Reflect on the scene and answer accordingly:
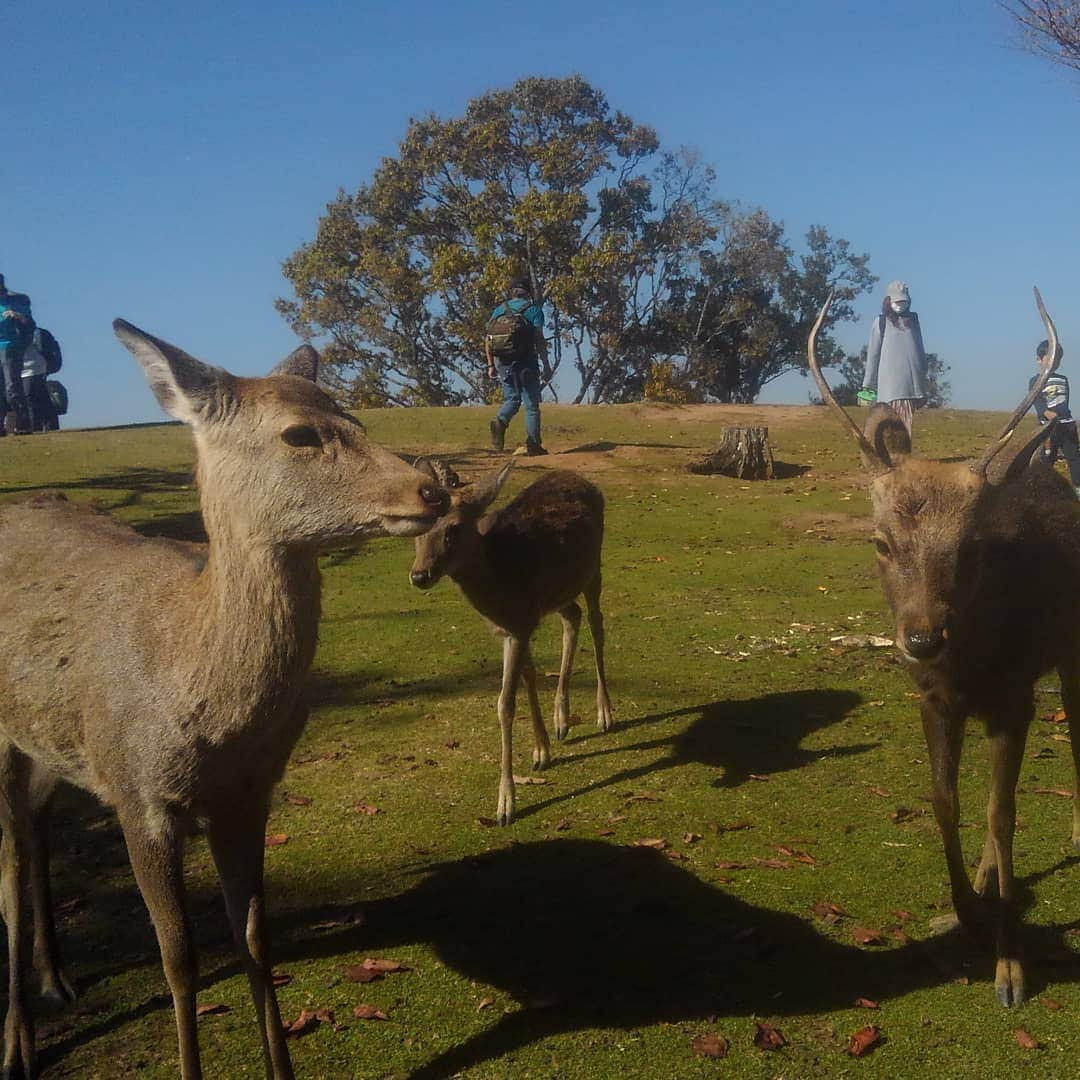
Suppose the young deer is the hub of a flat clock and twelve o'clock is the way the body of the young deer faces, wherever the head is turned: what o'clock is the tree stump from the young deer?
The tree stump is roughly at 5 o'clock from the young deer.

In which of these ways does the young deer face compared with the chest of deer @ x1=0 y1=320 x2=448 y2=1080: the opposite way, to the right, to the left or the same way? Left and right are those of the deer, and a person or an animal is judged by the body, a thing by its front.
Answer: to the right

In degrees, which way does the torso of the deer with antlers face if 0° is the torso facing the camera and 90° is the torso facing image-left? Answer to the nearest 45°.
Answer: approximately 45°

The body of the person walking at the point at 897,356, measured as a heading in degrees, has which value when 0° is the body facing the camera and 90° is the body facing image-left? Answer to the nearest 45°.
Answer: approximately 0°

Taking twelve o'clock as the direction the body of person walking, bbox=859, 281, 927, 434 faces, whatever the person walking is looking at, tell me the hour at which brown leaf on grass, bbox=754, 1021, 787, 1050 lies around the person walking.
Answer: The brown leaf on grass is roughly at 12 o'clock from the person walking.
